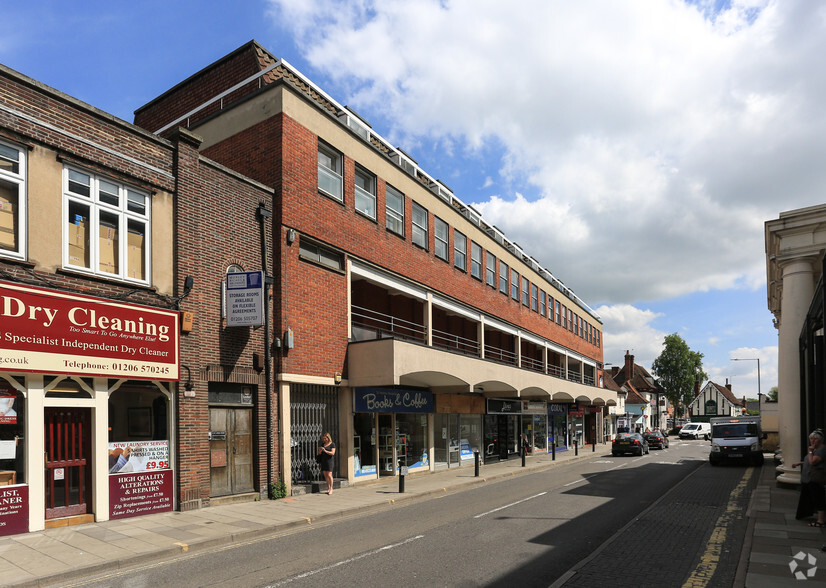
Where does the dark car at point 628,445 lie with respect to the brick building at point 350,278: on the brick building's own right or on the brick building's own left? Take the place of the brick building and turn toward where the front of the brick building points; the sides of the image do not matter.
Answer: on the brick building's own left

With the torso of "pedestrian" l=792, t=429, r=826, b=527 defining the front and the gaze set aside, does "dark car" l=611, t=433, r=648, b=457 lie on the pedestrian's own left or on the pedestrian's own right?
on the pedestrian's own right

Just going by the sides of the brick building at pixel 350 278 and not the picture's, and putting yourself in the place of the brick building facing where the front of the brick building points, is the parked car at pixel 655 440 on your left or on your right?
on your left

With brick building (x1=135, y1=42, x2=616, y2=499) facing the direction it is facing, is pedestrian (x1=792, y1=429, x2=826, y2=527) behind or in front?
in front

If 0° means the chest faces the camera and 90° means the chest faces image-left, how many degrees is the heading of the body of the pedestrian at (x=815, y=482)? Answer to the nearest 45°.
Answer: approximately 45°

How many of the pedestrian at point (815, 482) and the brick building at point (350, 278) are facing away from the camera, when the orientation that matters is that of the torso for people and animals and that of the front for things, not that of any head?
0
